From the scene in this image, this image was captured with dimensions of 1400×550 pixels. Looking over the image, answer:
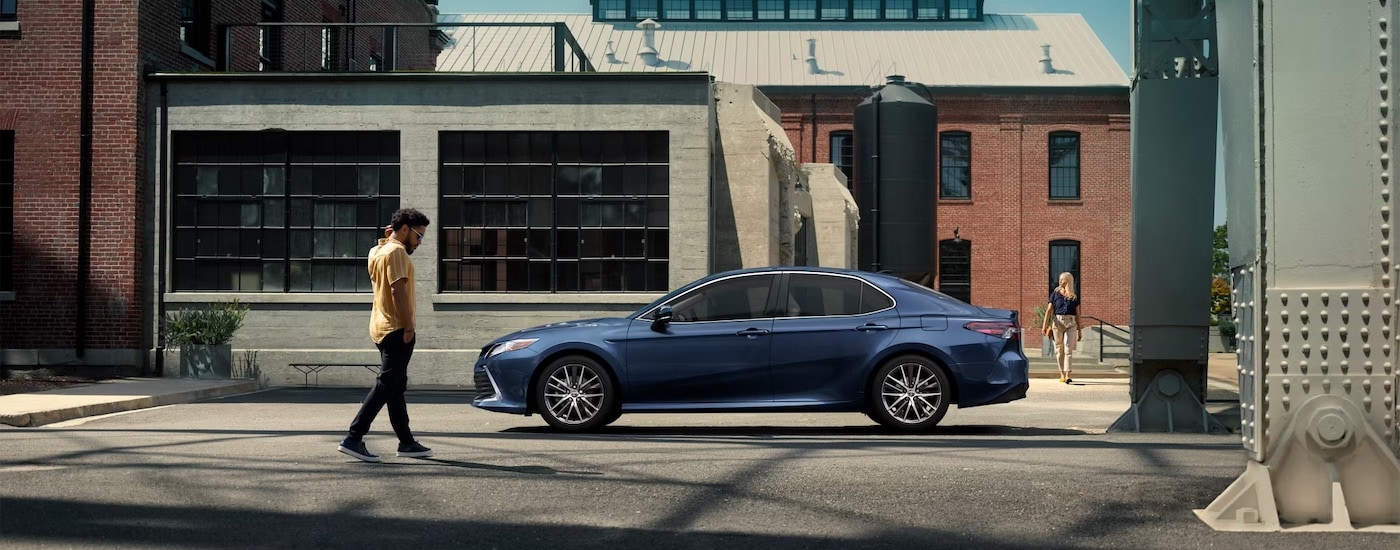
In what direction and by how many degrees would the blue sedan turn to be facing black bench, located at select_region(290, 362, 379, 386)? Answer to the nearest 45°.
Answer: approximately 45° to its right

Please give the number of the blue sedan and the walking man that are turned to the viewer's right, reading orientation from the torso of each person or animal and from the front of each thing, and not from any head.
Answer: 1

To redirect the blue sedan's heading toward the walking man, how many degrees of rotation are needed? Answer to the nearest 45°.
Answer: approximately 45° to its left

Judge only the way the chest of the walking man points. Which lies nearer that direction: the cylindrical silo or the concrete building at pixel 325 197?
the cylindrical silo

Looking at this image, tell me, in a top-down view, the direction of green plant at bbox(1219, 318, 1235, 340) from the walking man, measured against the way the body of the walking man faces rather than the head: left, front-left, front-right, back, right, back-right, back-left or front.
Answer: front-left

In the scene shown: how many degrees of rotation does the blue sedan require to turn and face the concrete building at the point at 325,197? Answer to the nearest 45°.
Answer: approximately 45° to its right

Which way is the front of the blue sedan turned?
to the viewer's left

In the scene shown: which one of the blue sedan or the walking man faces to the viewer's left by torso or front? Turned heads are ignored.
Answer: the blue sedan

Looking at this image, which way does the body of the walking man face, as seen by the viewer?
to the viewer's right

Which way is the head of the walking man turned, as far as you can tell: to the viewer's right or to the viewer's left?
to the viewer's right

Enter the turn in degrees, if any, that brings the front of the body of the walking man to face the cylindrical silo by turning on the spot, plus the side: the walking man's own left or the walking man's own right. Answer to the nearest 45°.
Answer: approximately 45° to the walking man's own left

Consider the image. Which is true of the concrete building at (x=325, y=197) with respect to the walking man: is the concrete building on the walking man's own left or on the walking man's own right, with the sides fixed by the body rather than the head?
on the walking man's own left

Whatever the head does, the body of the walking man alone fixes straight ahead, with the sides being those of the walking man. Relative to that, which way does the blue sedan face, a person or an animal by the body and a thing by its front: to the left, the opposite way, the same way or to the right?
the opposite way

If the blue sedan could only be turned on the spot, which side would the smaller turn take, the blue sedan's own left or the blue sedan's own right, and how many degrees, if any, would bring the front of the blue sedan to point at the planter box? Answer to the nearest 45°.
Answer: approximately 45° to the blue sedan's own right
